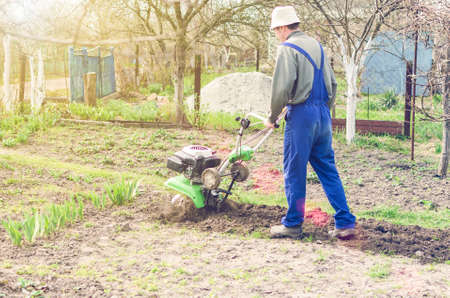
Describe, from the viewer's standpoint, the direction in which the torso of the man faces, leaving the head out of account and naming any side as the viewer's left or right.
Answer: facing away from the viewer and to the left of the viewer

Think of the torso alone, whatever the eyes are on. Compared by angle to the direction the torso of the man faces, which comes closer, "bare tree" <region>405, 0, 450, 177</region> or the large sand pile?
the large sand pile

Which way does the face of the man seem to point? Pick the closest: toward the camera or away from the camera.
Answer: away from the camera

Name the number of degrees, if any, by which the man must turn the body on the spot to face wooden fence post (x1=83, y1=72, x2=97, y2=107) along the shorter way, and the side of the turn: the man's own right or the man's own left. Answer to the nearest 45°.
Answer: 0° — they already face it

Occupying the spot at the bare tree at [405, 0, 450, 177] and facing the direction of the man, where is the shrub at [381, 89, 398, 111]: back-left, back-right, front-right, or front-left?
back-right

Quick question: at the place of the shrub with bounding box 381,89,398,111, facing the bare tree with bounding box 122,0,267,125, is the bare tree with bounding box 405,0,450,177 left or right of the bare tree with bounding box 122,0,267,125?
left

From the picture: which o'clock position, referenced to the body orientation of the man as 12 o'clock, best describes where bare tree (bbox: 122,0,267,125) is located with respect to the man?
The bare tree is roughly at 1 o'clock from the man.

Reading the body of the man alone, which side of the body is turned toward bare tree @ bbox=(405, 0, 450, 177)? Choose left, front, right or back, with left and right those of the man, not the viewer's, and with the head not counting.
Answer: right

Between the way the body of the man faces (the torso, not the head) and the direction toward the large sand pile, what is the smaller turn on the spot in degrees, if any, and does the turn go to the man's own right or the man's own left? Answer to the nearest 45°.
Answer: approximately 45° to the man's own right
